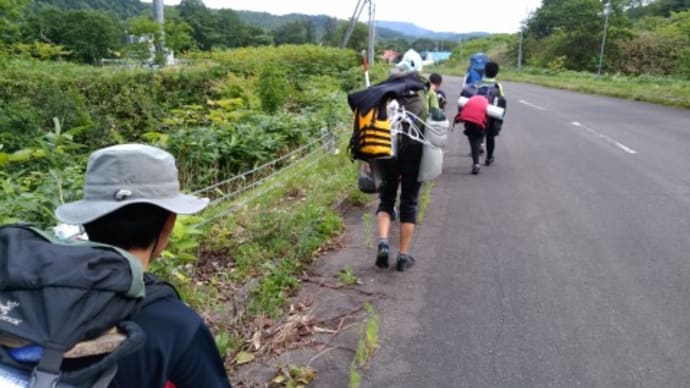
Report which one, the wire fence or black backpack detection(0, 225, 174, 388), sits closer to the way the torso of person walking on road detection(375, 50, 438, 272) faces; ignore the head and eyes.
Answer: the wire fence

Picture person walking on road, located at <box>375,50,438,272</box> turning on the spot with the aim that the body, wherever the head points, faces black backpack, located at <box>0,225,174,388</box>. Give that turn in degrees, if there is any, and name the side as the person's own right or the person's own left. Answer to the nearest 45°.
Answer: approximately 180°

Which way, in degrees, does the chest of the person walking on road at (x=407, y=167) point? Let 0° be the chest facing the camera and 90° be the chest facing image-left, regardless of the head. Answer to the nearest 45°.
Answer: approximately 180°

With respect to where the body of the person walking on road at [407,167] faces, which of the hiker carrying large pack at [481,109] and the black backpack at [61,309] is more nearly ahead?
the hiker carrying large pack

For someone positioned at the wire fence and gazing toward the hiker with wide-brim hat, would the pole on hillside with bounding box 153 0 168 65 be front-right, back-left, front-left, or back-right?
back-right

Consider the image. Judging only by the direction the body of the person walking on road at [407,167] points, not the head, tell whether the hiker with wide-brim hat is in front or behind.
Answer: behind

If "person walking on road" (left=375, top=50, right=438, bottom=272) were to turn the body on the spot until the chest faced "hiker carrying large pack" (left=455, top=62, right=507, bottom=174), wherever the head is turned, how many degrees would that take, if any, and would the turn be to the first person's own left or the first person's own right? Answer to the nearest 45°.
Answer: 0° — they already face them

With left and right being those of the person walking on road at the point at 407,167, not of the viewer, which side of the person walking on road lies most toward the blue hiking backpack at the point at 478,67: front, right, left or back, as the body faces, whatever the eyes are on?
front

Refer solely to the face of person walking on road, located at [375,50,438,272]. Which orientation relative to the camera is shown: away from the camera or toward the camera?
away from the camera

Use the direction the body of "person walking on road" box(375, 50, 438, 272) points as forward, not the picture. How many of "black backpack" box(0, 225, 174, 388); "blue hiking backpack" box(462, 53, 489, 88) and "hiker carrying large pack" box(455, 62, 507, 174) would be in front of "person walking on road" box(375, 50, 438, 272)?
2
